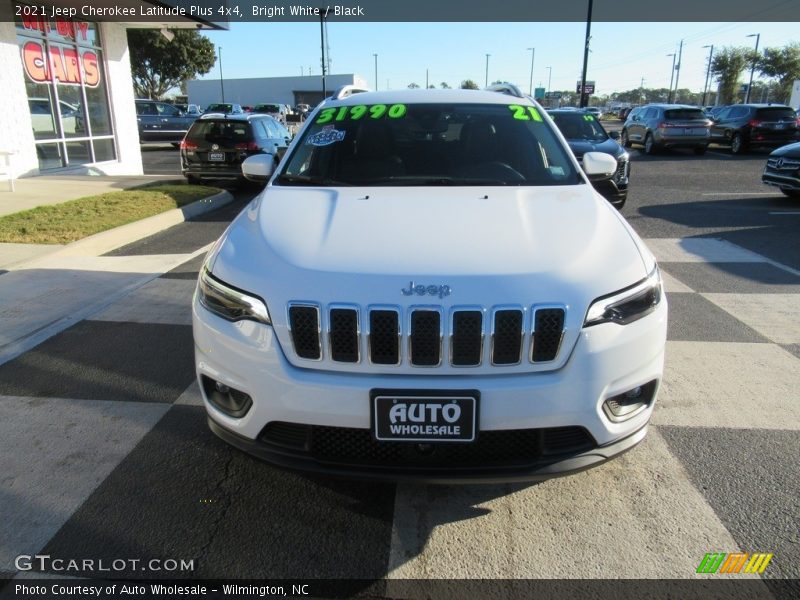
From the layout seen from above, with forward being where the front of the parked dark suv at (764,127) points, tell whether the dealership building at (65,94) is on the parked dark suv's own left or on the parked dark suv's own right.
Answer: on the parked dark suv's own left

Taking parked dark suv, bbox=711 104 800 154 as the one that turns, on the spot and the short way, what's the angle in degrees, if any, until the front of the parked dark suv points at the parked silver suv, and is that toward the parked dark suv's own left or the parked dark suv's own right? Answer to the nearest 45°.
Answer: approximately 90° to the parked dark suv's own left

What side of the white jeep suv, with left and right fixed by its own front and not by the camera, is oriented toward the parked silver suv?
back

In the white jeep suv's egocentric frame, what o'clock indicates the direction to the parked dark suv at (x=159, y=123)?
The parked dark suv is roughly at 5 o'clock from the white jeep suv.

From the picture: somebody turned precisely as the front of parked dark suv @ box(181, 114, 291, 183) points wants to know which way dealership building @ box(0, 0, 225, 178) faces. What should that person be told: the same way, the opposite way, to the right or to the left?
to the right

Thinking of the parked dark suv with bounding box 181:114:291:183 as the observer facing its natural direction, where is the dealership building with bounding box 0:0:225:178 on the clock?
The dealership building is roughly at 9 o'clock from the parked dark suv.

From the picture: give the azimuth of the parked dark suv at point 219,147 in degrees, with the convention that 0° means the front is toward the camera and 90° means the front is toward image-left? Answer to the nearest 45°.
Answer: approximately 225°

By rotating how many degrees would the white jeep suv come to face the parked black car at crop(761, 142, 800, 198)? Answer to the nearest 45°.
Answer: approximately 135° to its left

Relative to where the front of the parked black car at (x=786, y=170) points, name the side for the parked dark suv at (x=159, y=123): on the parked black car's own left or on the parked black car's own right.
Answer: on the parked black car's own right

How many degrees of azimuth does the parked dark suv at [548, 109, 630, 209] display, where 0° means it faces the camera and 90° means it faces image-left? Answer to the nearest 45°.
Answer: approximately 315°

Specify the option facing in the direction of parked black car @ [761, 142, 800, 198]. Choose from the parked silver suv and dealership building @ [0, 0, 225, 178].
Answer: the dealership building

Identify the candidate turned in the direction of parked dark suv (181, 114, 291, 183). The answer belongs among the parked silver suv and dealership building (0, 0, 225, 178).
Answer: the dealership building

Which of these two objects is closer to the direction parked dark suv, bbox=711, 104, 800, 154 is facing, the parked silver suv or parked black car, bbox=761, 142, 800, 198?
the parked silver suv
